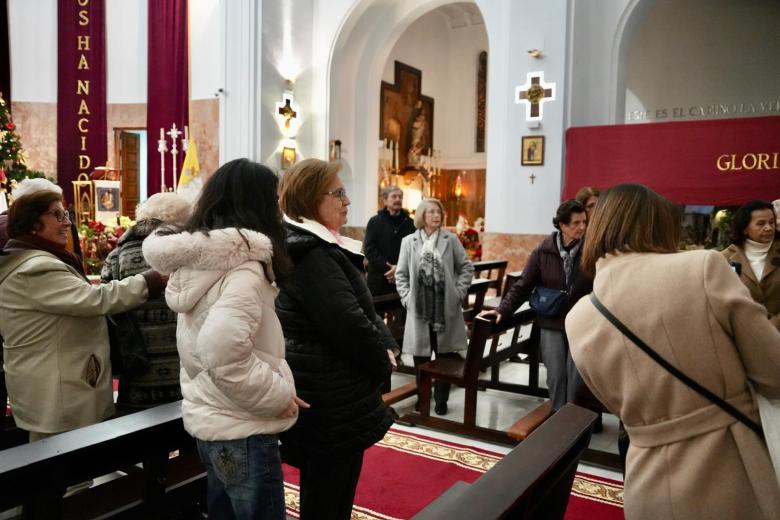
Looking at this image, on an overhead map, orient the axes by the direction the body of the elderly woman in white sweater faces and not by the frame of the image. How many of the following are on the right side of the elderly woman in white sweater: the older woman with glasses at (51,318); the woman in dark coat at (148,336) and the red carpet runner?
3

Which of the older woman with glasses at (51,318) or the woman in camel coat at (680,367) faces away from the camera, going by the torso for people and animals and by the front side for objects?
the woman in camel coat

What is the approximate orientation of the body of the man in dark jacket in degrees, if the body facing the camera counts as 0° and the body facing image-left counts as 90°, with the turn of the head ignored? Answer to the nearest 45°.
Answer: approximately 315°

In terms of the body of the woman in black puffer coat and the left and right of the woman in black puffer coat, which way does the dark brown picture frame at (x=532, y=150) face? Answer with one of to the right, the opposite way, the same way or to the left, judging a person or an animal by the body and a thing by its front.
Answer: to the right

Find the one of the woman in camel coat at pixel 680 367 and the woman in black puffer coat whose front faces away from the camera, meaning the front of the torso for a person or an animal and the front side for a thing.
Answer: the woman in camel coat

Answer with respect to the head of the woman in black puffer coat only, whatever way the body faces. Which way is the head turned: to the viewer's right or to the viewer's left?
to the viewer's right

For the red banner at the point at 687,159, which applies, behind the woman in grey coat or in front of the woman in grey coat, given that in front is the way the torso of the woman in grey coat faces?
behind

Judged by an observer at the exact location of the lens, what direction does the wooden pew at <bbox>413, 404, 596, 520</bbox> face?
facing away from the viewer and to the left of the viewer

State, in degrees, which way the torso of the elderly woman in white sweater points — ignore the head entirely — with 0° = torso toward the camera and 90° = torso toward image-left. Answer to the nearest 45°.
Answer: approximately 315°

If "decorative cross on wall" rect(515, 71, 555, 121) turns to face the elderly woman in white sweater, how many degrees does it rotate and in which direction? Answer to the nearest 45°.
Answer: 0° — it already faces them
